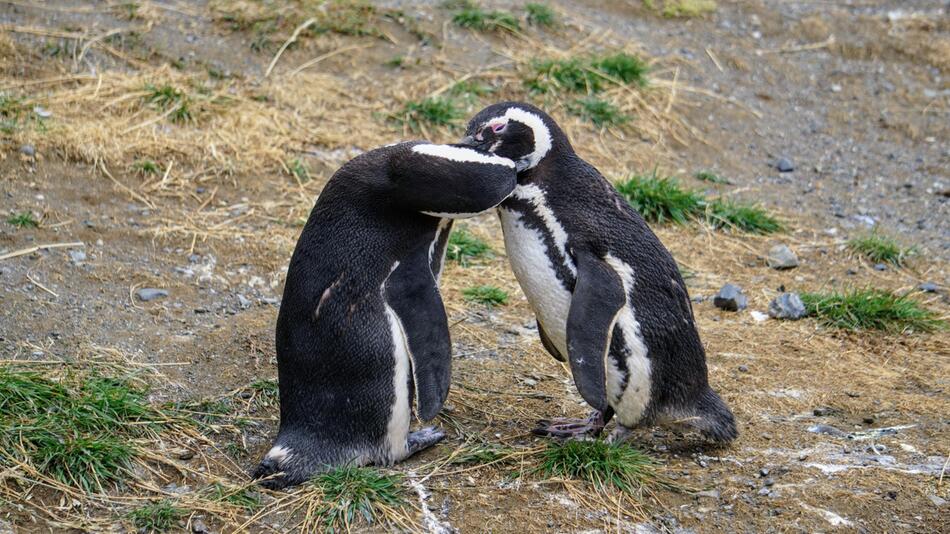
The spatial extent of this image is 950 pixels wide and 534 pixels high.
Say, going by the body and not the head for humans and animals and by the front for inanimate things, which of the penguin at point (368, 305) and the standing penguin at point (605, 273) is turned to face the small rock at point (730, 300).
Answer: the penguin

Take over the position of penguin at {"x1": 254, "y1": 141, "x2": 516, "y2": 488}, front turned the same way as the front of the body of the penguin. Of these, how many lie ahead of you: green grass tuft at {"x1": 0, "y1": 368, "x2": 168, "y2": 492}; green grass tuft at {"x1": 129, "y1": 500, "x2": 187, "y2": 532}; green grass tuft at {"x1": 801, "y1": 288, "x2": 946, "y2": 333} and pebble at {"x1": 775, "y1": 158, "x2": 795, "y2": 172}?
2

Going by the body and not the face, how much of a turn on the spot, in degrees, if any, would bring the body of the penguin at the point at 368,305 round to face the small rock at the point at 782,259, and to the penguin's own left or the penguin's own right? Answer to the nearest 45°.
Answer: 0° — it already faces it

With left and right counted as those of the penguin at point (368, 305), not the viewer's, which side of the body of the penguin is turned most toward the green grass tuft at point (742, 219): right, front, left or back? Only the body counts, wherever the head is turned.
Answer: front

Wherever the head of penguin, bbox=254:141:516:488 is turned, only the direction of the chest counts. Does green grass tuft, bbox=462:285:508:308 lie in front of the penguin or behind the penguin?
in front

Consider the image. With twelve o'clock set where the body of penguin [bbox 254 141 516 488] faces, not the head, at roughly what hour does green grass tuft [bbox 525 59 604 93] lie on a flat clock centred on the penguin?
The green grass tuft is roughly at 11 o'clock from the penguin.

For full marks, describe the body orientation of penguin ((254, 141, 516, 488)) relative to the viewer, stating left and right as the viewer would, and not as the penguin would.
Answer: facing away from the viewer and to the right of the viewer

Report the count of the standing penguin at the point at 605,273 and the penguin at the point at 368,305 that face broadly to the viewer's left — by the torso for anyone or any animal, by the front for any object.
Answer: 1

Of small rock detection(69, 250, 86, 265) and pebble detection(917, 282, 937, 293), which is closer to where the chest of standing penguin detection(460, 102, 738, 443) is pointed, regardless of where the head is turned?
the small rock

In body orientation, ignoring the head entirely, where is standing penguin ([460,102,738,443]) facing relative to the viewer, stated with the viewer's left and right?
facing to the left of the viewer

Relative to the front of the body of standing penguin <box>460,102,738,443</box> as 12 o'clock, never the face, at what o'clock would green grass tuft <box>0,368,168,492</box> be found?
The green grass tuft is roughly at 11 o'clock from the standing penguin.

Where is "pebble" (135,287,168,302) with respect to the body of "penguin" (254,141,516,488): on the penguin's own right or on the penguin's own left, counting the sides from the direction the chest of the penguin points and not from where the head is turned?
on the penguin's own left

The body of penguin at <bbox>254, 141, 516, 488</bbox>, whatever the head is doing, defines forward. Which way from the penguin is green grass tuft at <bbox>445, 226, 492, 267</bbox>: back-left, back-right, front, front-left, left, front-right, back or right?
front-left

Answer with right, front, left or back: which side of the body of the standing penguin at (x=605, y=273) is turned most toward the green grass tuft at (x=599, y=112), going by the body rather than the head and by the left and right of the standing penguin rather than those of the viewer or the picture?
right
